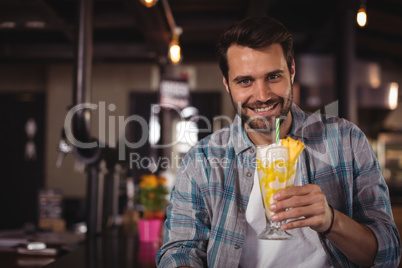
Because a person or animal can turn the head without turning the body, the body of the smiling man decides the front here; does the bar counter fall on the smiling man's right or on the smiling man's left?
on the smiling man's right

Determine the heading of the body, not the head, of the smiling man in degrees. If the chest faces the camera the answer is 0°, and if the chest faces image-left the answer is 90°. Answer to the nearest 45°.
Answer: approximately 0°
